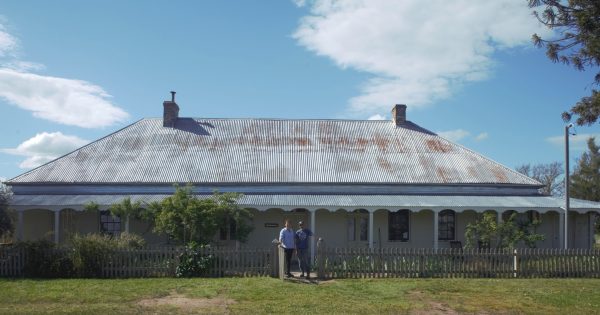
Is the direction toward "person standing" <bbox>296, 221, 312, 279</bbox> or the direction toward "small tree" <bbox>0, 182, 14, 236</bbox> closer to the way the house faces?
the person standing

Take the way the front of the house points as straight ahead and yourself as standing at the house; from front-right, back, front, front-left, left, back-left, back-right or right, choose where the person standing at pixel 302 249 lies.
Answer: front

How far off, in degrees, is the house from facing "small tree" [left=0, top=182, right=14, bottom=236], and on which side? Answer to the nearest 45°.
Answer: approximately 45° to its right

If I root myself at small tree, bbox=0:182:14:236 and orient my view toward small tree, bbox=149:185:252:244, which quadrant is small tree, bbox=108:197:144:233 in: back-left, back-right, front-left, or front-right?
front-left

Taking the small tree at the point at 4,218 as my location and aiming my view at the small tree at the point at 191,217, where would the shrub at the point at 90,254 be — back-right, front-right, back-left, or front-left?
front-right

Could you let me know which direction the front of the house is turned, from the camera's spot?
facing the viewer

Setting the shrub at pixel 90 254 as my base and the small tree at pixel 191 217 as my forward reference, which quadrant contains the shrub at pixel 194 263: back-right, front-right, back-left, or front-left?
front-right

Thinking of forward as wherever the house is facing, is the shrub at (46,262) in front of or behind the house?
in front
